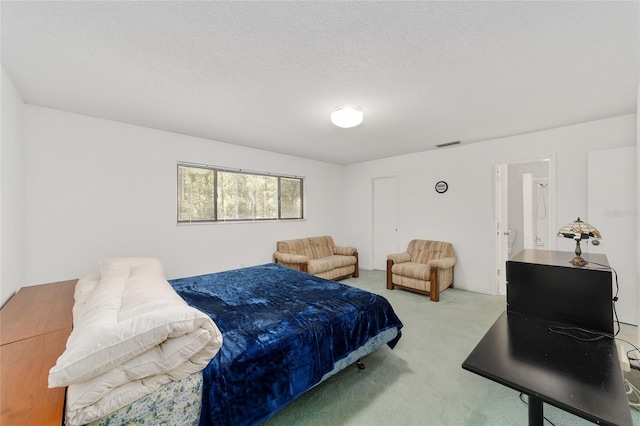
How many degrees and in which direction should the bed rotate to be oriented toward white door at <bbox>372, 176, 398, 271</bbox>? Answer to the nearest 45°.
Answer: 0° — it already faces it

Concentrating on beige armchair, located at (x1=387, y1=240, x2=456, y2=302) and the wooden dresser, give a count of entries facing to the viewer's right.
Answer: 1

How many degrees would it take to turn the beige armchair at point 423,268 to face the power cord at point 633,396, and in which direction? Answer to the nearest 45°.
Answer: approximately 90° to its left

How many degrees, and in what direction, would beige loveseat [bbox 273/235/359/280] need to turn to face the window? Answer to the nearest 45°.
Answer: approximately 135° to its right

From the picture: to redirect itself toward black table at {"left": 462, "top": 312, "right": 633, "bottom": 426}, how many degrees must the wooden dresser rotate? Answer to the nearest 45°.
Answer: approximately 45° to its right

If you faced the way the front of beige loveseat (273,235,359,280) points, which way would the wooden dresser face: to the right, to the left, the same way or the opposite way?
to the left

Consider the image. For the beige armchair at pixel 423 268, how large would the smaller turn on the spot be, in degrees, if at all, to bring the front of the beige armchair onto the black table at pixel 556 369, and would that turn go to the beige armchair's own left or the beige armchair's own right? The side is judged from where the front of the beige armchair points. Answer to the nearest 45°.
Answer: approximately 45° to the beige armchair's own left

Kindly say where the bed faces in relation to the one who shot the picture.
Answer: facing away from the viewer and to the right of the viewer

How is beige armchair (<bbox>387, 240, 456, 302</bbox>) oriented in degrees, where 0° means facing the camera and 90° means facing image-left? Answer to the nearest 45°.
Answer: approximately 45°

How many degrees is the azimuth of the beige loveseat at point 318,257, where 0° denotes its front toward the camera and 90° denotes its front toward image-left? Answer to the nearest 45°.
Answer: approximately 315°

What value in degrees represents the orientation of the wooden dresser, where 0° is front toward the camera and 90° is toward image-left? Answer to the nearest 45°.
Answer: approximately 270°

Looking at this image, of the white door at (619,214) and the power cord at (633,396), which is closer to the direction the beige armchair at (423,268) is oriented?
the power cord
